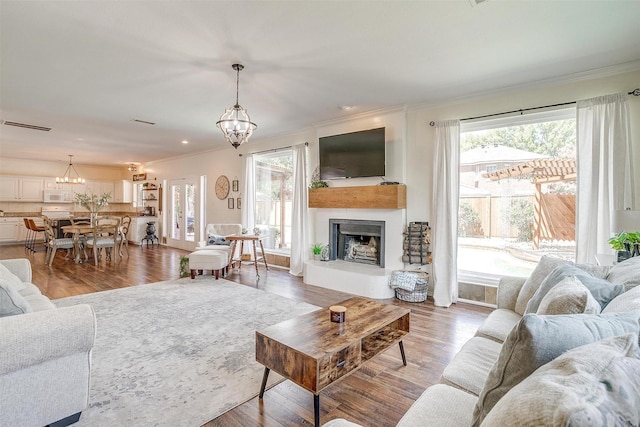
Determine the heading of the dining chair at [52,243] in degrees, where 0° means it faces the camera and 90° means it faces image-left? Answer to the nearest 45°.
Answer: approximately 270°

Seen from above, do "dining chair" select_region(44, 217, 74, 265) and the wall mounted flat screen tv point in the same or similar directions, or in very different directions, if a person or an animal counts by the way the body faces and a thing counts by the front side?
very different directions

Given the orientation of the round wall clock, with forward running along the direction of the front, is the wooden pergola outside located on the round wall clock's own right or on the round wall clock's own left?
on the round wall clock's own left

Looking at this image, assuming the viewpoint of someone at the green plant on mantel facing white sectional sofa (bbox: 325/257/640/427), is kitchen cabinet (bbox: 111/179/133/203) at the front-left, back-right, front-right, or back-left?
back-right

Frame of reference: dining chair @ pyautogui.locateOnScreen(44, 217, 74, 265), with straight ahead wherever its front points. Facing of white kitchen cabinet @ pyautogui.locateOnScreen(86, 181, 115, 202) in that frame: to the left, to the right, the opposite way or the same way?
to the right

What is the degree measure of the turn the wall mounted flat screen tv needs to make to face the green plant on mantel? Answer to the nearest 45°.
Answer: approximately 90° to its right

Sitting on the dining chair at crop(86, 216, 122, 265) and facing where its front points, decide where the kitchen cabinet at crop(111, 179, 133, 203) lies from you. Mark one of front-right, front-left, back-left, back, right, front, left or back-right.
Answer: front-right

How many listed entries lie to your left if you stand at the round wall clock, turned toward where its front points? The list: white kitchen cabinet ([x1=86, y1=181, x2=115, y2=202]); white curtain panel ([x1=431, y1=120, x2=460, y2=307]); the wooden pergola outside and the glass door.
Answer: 2

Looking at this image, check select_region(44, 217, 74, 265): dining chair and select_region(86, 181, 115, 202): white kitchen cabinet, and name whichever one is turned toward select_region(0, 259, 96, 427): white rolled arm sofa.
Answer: the white kitchen cabinet

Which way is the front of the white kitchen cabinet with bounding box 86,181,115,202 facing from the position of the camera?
facing the viewer

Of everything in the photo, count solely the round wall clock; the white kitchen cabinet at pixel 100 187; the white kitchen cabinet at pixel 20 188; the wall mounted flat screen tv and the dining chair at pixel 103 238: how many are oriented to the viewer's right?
0

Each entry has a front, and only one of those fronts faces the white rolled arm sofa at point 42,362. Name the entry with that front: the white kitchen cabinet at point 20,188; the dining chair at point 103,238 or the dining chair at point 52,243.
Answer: the white kitchen cabinet

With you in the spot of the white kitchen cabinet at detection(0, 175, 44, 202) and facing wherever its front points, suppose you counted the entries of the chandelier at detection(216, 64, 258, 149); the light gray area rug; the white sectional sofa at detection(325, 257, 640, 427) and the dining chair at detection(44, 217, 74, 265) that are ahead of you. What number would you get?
4

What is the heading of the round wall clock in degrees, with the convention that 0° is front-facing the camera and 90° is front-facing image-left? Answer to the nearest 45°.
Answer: approximately 45°

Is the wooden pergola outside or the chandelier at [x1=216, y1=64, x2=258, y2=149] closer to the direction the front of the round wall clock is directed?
the chandelier

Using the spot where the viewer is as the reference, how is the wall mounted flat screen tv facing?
facing the viewer and to the left of the viewer

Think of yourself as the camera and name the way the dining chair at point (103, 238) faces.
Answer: facing away from the viewer and to the left of the viewer

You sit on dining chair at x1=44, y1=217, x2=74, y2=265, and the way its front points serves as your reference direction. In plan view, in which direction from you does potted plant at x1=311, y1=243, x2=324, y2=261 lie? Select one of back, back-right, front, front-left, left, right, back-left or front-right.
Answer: front-right

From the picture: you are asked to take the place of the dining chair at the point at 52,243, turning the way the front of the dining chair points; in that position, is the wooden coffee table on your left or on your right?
on your right
